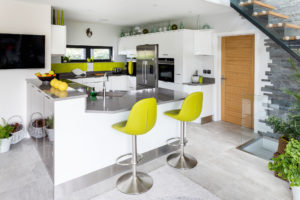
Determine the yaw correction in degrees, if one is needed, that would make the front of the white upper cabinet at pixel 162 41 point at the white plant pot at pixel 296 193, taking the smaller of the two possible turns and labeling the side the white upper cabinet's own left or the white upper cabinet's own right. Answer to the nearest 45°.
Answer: approximately 45° to the white upper cabinet's own left

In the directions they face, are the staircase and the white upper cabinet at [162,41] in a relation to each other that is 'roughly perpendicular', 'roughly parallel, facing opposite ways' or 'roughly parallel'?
roughly perpendicular

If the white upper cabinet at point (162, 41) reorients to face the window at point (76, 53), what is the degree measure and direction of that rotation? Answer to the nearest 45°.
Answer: approximately 90° to its right

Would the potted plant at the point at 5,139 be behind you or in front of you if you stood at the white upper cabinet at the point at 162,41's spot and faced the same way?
in front

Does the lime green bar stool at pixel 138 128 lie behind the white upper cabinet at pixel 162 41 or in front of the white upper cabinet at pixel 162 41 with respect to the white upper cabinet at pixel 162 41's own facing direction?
in front

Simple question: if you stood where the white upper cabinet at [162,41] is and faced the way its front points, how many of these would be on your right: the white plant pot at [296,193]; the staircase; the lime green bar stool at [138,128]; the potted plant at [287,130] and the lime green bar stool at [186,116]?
0

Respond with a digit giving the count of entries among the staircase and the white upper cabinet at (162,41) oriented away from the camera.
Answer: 0

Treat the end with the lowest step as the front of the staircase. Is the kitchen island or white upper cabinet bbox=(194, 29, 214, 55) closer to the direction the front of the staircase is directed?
the kitchen island

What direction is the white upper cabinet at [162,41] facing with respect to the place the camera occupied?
facing the viewer and to the left of the viewer

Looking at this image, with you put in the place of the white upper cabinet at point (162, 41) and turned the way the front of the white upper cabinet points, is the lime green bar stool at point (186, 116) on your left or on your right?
on your left

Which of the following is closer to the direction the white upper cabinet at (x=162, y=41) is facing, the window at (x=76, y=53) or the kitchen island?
the kitchen island

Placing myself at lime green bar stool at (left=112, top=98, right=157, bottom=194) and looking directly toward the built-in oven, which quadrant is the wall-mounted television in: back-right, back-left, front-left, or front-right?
front-left
